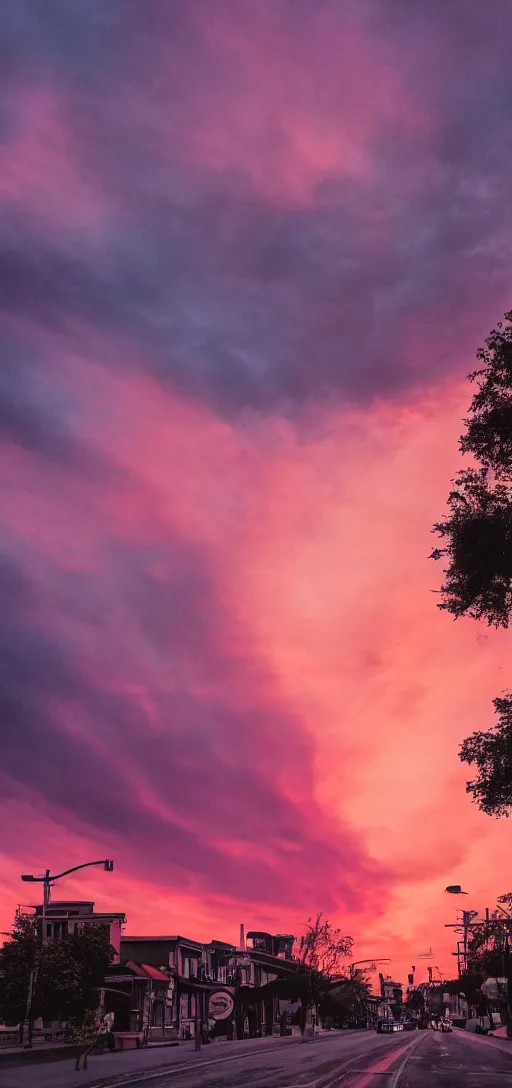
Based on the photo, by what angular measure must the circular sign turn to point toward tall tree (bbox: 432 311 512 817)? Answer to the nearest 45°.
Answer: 0° — it already faces it

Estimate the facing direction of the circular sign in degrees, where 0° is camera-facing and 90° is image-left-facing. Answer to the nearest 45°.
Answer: approximately 0°
